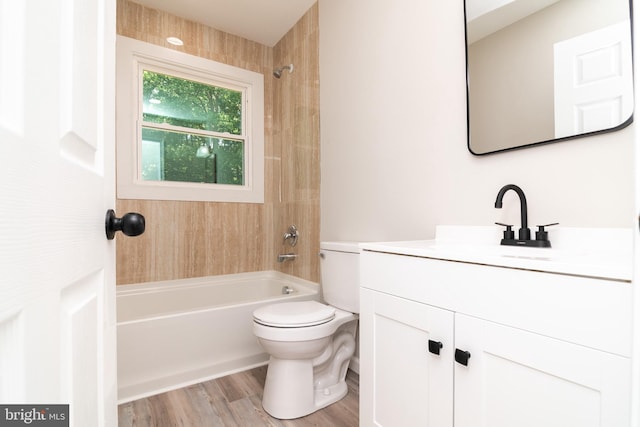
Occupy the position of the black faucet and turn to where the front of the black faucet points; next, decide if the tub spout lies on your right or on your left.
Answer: on your right

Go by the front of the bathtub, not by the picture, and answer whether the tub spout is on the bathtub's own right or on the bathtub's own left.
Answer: on the bathtub's own left

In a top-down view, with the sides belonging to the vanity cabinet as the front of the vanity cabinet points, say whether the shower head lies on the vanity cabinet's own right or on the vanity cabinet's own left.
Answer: on the vanity cabinet's own right

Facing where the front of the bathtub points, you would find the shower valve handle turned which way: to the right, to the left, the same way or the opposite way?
to the right

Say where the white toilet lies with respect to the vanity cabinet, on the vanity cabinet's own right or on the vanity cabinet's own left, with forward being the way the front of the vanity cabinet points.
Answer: on the vanity cabinet's own right

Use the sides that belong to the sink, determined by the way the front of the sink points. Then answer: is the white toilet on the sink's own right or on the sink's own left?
on the sink's own right

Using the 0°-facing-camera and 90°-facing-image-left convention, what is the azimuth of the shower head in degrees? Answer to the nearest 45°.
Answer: approximately 45°

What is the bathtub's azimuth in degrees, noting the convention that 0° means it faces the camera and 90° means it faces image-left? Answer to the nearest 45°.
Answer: approximately 315°

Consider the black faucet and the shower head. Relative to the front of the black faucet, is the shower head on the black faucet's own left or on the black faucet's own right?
on the black faucet's own right

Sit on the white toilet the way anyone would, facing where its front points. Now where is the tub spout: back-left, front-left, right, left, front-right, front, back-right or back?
back-right

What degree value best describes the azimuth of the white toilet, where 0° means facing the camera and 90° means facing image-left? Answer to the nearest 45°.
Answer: approximately 45°
